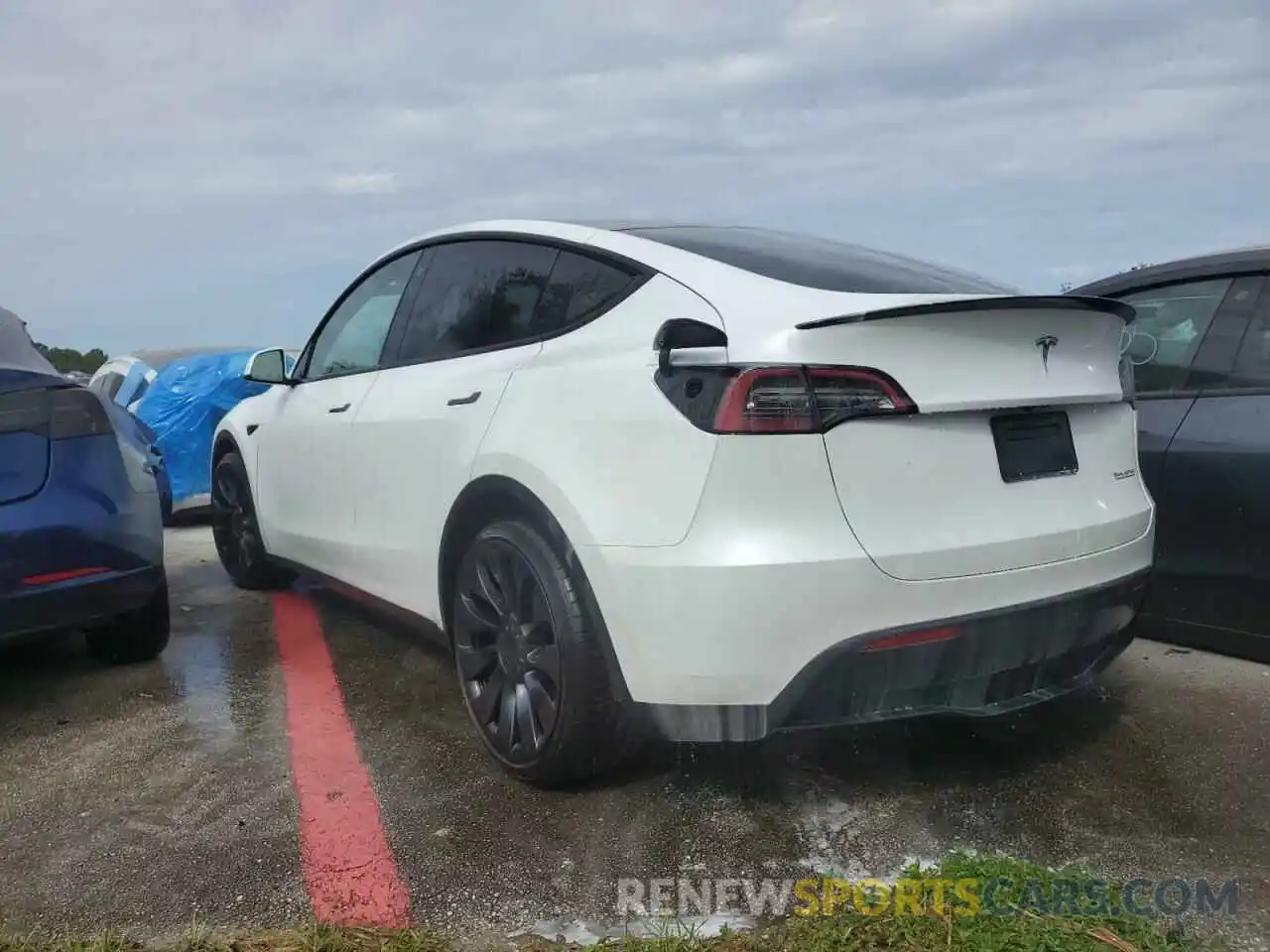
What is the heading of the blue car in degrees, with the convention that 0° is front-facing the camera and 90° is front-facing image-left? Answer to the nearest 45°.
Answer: approximately 180°

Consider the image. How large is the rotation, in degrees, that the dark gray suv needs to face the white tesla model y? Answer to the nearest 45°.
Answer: approximately 90° to its left

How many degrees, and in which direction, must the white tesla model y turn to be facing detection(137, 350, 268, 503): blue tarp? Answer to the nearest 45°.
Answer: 0° — it already faces it

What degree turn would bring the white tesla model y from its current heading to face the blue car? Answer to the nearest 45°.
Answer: approximately 45° to its left

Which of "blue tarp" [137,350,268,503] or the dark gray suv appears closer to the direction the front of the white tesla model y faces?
the blue tarp

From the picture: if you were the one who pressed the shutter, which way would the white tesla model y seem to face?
facing away from the viewer and to the left of the viewer

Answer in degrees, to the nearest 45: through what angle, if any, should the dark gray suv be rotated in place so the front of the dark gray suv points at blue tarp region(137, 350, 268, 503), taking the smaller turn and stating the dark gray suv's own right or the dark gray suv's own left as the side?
approximately 45° to the dark gray suv's own left

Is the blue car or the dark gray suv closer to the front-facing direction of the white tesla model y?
the blue car

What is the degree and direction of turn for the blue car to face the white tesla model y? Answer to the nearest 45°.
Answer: approximately 135° to its right

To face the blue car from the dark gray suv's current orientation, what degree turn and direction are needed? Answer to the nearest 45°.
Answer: approximately 90° to its left

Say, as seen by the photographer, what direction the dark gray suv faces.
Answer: facing away from the viewer and to the left of the viewer

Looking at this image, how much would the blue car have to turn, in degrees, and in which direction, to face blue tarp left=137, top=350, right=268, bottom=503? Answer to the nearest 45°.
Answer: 0° — it already faces it

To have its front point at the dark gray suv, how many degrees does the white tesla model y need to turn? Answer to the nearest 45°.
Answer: approximately 90° to its right
